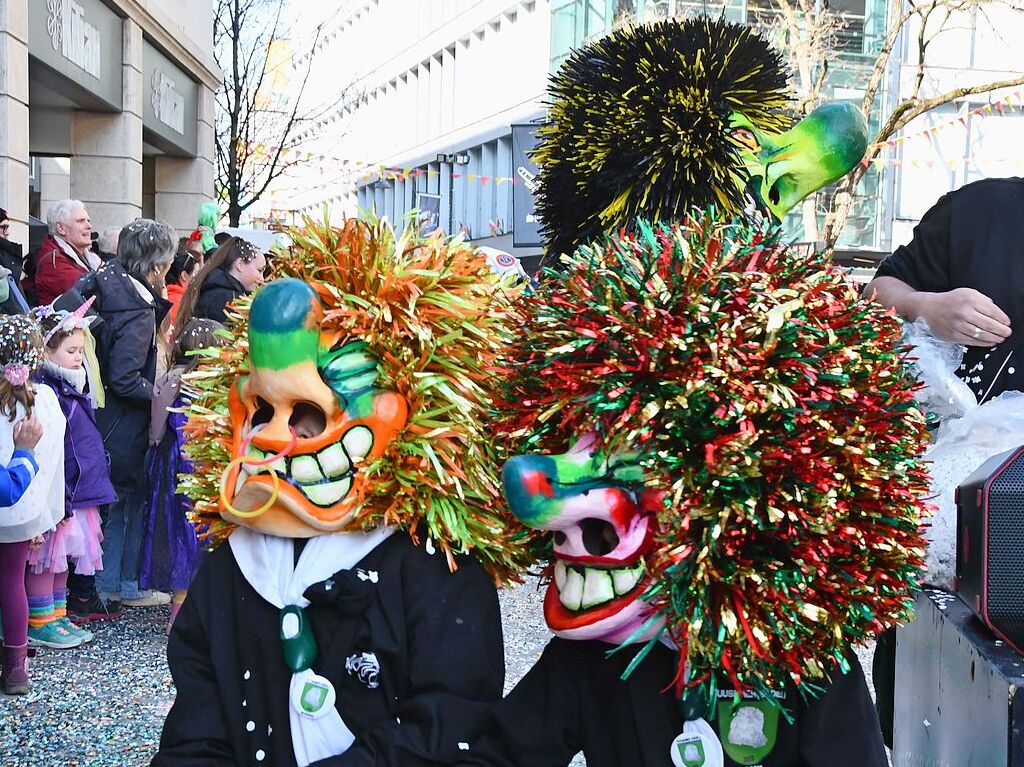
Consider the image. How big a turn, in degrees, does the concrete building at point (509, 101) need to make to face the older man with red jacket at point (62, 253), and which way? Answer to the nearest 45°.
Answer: approximately 45° to its left

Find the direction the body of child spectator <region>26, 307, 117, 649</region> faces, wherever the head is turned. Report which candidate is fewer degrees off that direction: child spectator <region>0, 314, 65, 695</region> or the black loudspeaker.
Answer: the black loudspeaker

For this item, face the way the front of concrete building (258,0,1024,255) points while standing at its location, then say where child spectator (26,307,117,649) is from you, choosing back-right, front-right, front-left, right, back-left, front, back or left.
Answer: front-left

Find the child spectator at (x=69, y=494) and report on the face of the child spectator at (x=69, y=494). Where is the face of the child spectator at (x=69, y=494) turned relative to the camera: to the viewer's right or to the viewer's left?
to the viewer's right

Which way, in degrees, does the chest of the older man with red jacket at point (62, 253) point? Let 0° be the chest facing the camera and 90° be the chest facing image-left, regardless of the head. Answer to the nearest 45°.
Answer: approximately 270°

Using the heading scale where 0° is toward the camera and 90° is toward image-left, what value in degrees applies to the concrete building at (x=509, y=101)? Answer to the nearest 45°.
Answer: approximately 45°

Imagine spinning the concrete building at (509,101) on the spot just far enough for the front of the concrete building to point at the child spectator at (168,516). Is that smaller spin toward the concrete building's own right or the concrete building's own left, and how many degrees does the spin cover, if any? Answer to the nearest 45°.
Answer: approximately 45° to the concrete building's own left

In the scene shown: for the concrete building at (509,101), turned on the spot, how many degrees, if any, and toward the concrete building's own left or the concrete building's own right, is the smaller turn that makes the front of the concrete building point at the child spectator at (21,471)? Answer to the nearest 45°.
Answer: approximately 45° to the concrete building's own left

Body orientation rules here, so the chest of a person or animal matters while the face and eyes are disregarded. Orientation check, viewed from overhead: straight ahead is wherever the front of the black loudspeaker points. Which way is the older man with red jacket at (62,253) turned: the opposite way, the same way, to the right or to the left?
to the left

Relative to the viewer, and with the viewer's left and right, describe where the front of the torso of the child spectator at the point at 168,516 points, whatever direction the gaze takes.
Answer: facing away from the viewer and to the right of the viewer

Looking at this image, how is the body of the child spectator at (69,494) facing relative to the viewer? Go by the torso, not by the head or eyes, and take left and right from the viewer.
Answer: facing the viewer and to the right of the viewer
